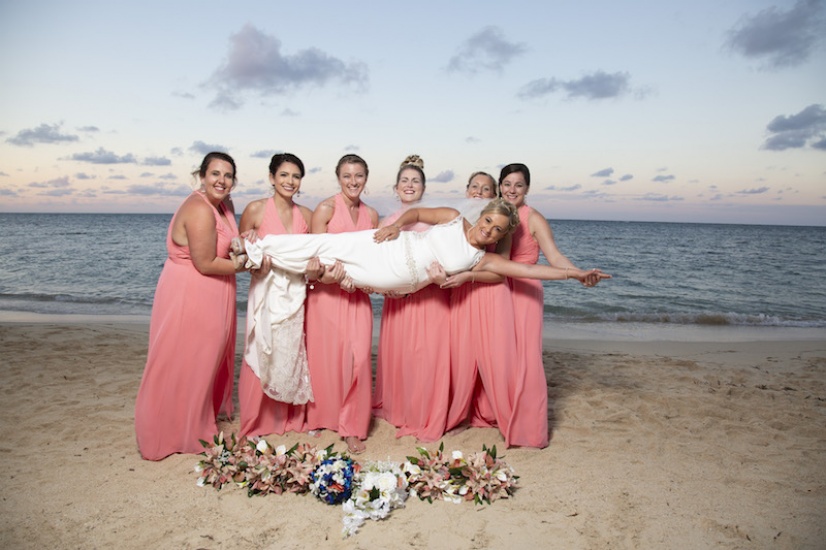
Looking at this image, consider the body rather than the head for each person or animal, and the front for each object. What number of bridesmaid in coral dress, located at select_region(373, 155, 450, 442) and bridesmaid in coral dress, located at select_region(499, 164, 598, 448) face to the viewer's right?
0

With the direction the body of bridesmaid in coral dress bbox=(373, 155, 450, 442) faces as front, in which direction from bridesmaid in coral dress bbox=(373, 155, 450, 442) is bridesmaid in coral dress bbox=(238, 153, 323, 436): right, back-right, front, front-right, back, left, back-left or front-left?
right

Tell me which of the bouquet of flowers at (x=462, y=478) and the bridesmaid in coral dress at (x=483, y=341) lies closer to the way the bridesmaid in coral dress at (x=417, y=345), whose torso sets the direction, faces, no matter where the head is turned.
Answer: the bouquet of flowers

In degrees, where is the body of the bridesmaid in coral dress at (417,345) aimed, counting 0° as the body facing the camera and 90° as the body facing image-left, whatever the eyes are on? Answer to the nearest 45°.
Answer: approximately 0°

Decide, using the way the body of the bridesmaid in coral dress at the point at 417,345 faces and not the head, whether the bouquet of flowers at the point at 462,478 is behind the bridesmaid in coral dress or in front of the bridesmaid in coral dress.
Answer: in front

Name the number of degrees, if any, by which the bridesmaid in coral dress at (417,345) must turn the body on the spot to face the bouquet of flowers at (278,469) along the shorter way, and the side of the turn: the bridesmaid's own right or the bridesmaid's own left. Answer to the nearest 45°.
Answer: approximately 45° to the bridesmaid's own right

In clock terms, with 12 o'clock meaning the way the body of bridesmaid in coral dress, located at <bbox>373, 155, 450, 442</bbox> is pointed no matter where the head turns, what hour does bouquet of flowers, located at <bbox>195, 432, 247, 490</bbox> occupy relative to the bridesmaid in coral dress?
The bouquet of flowers is roughly at 2 o'clock from the bridesmaid in coral dress.

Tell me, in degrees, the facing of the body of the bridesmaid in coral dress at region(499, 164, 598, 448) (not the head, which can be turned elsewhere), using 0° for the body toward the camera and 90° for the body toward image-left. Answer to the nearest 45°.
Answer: approximately 45°

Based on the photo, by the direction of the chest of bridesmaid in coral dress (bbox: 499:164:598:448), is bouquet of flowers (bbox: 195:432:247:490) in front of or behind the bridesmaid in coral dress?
in front

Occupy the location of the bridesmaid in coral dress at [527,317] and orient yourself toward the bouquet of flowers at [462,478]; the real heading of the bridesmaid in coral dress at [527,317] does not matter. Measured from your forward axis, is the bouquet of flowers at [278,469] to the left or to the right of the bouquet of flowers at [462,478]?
right
